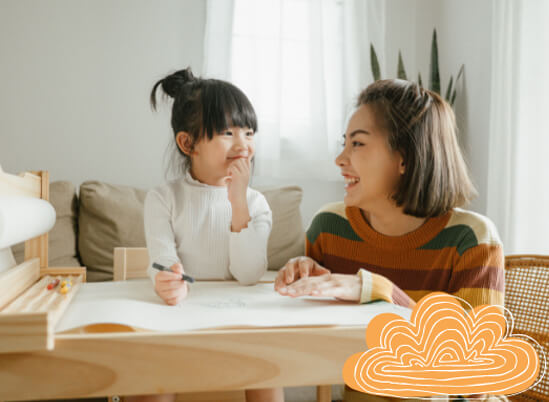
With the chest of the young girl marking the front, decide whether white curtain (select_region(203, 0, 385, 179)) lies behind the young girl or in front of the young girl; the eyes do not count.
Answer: behind

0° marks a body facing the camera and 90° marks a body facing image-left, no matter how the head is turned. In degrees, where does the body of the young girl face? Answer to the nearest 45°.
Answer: approximately 0°

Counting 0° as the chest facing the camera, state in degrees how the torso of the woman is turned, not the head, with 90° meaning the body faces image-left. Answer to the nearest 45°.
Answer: approximately 45°

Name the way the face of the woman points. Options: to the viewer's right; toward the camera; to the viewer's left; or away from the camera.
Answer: to the viewer's left

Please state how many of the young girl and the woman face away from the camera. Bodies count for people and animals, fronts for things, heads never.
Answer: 0

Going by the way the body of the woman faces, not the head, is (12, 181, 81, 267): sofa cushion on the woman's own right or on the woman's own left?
on the woman's own right
